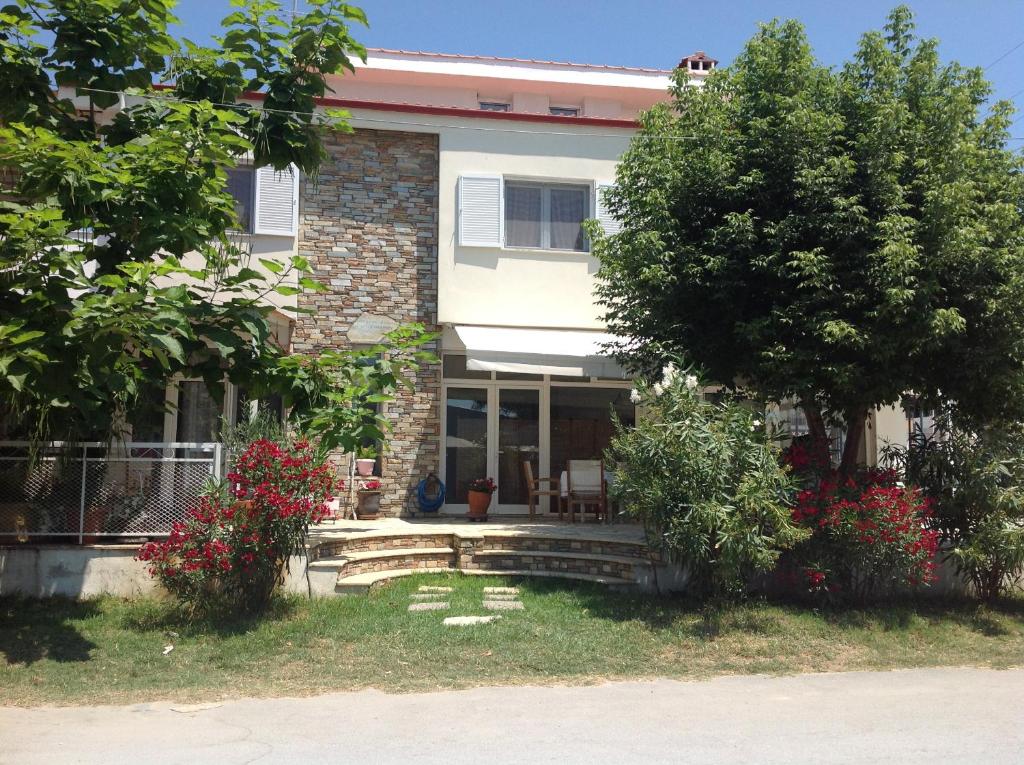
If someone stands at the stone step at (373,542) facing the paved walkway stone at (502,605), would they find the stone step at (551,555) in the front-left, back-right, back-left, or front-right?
front-left

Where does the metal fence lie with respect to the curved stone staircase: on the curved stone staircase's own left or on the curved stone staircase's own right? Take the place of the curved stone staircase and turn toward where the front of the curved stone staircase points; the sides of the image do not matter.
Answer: on the curved stone staircase's own right

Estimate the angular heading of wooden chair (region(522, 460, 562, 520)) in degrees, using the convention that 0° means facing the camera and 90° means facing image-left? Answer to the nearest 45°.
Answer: approximately 270°

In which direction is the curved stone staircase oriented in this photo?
toward the camera

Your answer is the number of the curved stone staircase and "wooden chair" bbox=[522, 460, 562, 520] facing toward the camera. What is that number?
1

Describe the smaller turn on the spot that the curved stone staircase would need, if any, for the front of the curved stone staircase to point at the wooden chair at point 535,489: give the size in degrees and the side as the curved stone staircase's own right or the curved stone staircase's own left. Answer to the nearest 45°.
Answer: approximately 180°

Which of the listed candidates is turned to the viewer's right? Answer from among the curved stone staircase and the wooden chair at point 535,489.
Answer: the wooden chair

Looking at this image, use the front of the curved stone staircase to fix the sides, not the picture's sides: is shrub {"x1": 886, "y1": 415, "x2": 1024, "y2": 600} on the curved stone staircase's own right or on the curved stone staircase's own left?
on the curved stone staircase's own left

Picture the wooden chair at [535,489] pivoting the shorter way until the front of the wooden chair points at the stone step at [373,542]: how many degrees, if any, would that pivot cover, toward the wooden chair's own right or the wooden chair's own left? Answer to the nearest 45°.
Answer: approximately 135° to the wooden chair's own right

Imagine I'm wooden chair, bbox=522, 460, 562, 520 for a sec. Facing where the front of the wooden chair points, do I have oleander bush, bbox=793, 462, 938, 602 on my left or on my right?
on my right

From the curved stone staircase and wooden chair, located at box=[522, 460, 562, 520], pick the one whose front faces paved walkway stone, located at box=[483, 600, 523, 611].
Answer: the curved stone staircase

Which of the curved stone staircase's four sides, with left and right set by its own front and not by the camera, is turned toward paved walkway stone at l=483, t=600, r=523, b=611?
front
